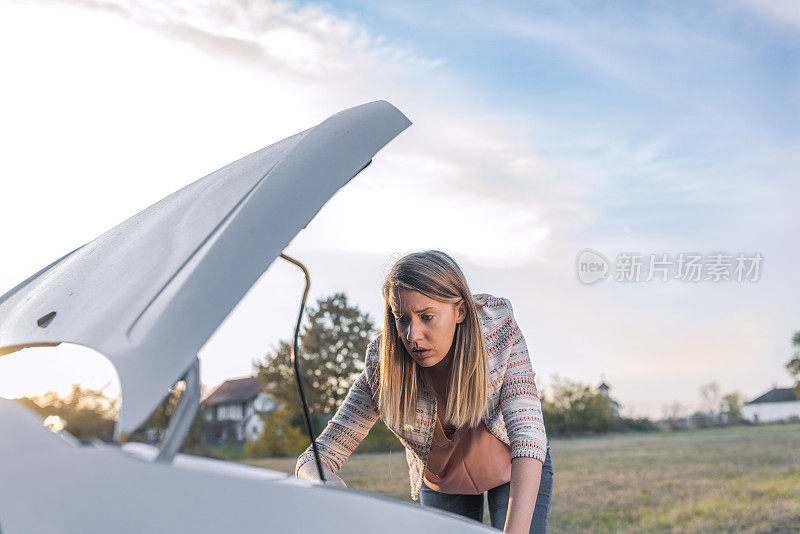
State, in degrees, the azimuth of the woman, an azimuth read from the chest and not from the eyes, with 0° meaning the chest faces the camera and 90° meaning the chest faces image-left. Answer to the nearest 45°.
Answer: approximately 45°

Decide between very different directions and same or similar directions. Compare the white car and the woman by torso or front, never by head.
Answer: very different directions

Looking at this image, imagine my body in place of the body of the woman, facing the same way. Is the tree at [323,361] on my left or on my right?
on my right

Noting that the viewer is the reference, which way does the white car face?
facing away from the viewer and to the right of the viewer

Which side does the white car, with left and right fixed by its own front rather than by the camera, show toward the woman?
front

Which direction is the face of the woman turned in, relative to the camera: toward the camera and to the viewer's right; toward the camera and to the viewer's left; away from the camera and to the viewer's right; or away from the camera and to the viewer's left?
toward the camera and to the viewer's left

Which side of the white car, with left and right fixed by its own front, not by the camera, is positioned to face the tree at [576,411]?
front

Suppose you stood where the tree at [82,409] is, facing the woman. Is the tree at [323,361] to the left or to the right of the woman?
left

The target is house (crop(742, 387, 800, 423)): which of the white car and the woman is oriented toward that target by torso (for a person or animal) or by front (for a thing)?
the white car
